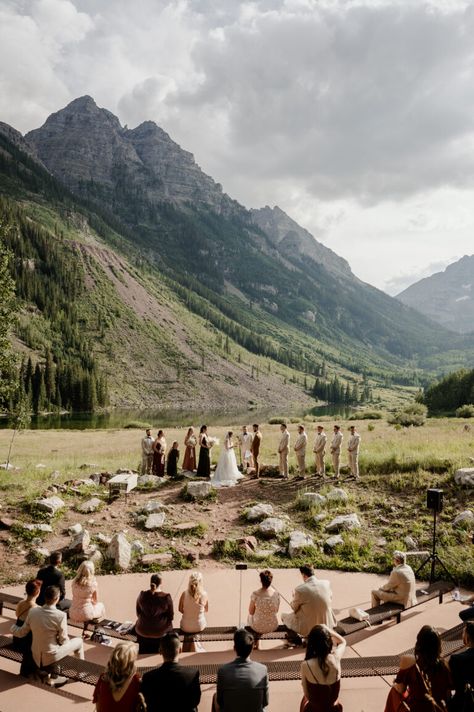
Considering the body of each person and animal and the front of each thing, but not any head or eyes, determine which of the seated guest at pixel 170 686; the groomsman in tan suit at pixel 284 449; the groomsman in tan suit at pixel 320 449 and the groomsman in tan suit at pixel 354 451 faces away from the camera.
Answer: the seated guest

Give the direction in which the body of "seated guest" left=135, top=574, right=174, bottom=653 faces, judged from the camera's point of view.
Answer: away from the camera

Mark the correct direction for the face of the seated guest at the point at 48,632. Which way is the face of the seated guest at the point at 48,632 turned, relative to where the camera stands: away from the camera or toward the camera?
away from the camera

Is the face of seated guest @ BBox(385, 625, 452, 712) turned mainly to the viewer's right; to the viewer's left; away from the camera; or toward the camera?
away from the camera

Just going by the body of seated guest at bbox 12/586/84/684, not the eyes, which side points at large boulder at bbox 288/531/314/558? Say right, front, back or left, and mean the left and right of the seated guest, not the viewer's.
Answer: front

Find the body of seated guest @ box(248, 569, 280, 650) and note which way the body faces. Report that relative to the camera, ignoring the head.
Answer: away from the camera

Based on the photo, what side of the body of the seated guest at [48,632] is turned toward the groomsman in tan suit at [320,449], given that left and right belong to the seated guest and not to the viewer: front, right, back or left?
front

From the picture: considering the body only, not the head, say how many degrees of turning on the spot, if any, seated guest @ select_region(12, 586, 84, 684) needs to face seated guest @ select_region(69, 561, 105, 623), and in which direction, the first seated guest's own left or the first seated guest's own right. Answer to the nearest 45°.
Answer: approximately 45° to the first seated guest's own left

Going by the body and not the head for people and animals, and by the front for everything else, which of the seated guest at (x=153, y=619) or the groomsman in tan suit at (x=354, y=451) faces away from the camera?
the seated guest

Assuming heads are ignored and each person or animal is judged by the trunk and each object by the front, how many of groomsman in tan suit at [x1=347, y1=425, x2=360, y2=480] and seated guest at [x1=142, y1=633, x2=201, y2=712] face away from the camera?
1

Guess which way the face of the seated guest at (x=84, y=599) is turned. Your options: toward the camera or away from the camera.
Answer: away from the camera

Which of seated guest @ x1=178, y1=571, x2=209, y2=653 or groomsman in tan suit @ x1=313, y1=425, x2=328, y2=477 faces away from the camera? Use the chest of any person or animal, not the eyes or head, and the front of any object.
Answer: the seated guest

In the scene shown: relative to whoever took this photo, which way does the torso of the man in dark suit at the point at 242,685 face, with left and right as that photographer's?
facing away from the viewer

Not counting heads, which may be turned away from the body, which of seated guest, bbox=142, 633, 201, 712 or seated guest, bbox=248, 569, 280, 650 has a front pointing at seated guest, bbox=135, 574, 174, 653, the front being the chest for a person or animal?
seated guest, bbox=142, 633, 201, 712

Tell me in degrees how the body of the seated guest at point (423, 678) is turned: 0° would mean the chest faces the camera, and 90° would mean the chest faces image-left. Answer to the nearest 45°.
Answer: approximately 180°
